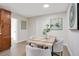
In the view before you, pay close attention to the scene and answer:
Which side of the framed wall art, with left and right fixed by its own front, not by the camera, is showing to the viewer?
front
